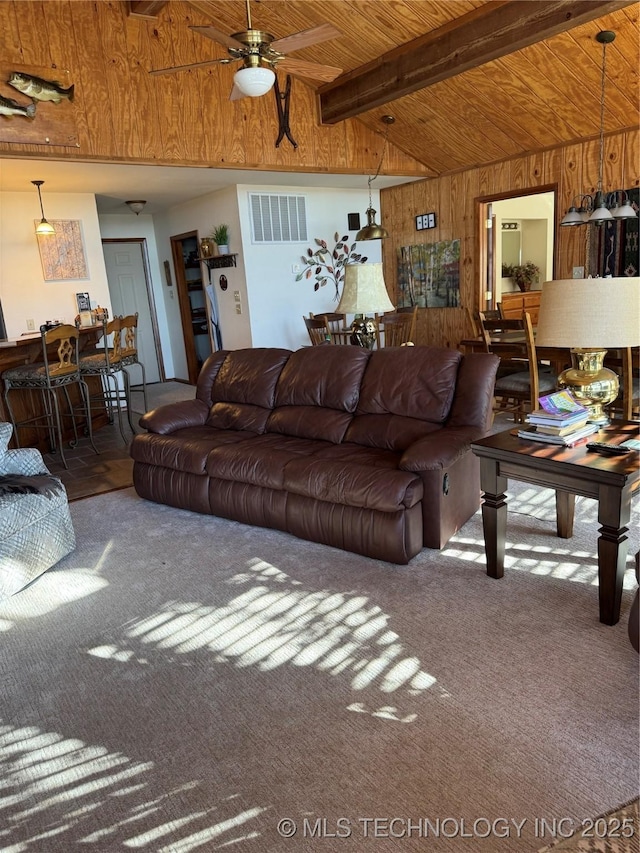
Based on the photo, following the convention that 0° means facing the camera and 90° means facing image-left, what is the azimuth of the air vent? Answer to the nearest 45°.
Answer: approximately 0°

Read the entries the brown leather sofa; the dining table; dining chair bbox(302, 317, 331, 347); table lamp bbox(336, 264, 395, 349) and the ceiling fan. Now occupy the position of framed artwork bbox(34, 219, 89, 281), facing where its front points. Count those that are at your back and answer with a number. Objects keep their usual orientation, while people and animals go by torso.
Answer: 0

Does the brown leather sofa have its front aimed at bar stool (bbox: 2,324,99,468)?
no

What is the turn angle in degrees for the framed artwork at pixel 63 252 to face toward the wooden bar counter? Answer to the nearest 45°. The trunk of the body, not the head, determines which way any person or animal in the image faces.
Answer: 0° — it already faces it

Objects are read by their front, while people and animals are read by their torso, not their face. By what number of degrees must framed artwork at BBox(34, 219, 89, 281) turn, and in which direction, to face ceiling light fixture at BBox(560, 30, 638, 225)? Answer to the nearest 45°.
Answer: approximately 45° to its left

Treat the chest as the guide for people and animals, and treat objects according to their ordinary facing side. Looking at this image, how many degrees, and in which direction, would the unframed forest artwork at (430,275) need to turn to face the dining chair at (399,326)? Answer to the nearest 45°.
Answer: approximately 45° to its left

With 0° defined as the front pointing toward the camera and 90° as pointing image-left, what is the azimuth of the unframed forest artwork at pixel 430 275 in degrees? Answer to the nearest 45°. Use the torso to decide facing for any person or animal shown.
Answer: approximately 45°

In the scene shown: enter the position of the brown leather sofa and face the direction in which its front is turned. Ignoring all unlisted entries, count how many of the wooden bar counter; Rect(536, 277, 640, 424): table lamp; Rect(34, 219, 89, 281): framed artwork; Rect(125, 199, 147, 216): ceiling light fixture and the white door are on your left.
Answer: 1

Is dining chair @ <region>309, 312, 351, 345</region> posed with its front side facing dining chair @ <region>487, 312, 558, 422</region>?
no

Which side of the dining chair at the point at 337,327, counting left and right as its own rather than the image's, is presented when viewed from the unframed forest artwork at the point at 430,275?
front

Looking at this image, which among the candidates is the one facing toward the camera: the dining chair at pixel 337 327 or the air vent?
the air vent

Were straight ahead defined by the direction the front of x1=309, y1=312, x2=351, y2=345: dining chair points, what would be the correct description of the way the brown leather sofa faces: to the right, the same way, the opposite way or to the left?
the opposite way

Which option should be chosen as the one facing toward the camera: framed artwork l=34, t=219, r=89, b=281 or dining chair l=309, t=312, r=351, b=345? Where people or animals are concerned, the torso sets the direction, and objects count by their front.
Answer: the framed artwork

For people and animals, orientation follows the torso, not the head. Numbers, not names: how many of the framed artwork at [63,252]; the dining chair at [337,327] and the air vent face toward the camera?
2

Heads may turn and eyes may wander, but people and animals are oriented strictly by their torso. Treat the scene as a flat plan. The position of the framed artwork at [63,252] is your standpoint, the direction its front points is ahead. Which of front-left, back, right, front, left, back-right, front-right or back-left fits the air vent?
left

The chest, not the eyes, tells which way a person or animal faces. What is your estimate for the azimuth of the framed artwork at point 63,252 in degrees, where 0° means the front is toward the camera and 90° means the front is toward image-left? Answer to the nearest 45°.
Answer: approximately 0°

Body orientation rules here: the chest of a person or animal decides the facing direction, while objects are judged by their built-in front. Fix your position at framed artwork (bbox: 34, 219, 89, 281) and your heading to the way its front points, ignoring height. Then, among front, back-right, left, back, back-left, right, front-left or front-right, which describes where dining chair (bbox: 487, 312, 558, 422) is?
front-left

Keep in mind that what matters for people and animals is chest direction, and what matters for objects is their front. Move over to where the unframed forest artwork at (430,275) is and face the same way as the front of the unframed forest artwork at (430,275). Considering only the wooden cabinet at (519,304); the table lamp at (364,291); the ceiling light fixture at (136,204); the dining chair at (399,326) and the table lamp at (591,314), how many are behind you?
1
